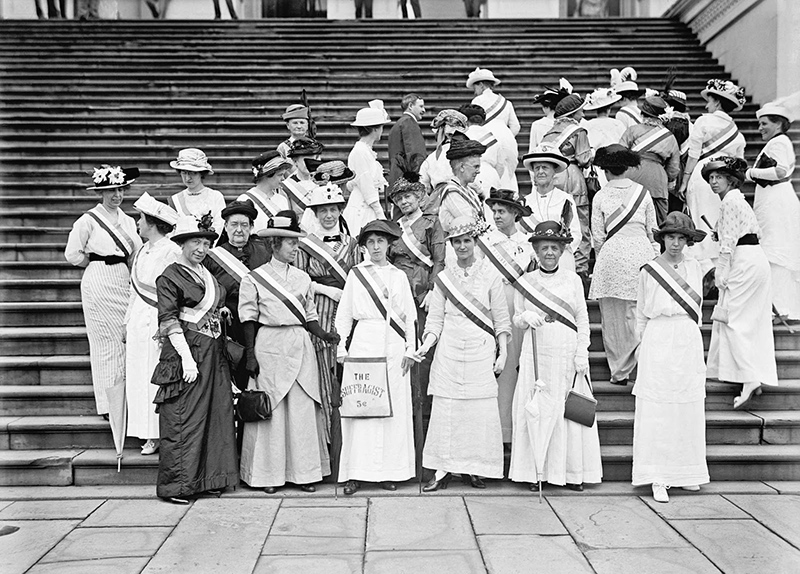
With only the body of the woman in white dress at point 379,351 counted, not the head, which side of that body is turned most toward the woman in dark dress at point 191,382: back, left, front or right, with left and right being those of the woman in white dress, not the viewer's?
right

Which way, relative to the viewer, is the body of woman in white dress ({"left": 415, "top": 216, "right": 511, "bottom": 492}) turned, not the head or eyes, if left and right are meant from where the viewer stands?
facing the viewer

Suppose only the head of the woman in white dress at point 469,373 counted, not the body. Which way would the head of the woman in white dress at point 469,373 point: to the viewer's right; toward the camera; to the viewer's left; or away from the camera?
toward the camera

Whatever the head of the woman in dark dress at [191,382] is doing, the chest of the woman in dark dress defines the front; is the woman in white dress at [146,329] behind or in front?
behind

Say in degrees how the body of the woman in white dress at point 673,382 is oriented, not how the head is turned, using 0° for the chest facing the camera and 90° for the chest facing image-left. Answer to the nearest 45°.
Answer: approximately 0°

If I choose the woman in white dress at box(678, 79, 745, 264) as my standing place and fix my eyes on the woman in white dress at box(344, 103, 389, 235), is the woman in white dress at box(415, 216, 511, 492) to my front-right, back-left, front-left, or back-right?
front-left

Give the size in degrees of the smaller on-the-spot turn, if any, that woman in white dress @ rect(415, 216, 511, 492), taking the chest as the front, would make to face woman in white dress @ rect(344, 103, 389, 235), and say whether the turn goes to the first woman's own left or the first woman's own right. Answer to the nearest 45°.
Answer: approximately 135° to the first woman's own right

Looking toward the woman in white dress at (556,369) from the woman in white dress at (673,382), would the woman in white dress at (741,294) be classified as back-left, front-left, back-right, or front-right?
back-right

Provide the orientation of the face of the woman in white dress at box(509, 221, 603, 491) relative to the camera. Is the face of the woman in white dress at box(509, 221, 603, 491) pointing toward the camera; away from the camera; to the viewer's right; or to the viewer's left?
toward the camera

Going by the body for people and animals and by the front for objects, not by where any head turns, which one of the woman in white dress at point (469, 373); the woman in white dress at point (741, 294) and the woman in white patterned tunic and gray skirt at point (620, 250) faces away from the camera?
the woman in white patterned tunic and gray skirt at point (620, 250)

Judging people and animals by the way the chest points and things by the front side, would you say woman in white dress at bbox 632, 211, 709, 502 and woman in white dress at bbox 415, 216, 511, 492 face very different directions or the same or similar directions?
same or similar directions
